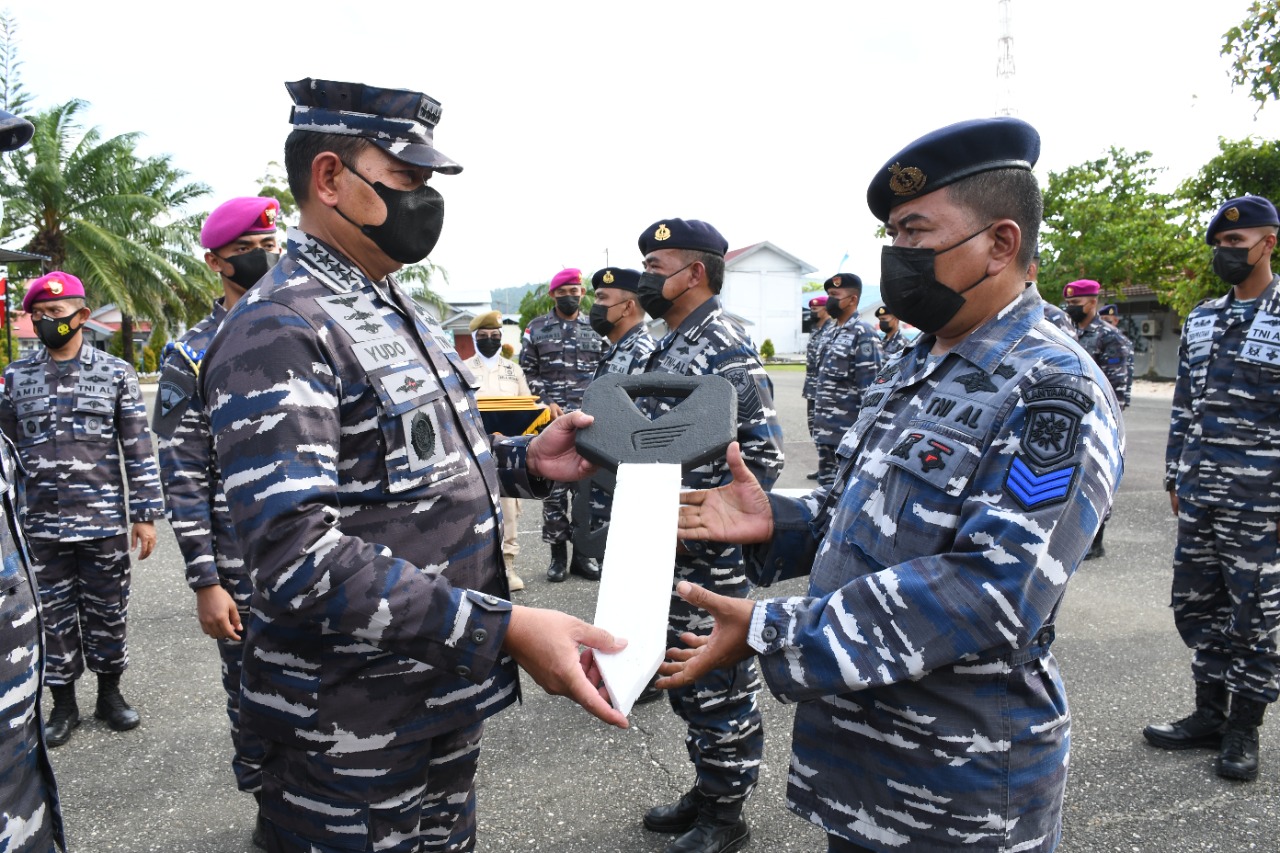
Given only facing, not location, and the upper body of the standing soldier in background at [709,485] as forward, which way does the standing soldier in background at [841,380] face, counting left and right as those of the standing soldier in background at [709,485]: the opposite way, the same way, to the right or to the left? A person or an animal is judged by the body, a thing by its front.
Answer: the same way

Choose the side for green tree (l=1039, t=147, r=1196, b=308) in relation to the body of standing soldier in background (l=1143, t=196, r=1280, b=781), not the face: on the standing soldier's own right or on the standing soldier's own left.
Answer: on the standing soldier's own right

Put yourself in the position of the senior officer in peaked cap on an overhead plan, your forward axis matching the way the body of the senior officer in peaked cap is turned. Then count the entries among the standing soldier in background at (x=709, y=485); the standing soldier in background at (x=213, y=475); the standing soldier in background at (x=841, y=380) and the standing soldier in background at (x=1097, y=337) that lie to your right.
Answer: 0

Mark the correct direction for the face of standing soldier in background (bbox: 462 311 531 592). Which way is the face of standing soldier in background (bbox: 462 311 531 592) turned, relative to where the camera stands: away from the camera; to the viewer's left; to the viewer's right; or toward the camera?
toward the camera

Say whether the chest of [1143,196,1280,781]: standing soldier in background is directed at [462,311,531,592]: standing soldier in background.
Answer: no

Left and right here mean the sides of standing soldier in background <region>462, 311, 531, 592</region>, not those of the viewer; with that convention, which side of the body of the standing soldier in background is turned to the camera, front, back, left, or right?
front

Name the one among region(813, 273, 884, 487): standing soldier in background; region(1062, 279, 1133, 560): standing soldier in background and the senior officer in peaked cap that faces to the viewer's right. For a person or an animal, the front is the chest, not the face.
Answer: the senior officer in peaked cap

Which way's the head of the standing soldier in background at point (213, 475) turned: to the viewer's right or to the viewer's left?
to the viewer's right

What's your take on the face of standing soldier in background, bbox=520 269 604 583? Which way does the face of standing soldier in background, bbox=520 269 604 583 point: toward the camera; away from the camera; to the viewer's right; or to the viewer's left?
toward the camera

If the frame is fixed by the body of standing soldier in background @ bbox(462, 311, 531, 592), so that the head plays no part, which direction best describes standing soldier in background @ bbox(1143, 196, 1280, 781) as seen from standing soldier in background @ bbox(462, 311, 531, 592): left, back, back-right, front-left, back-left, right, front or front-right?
front-left

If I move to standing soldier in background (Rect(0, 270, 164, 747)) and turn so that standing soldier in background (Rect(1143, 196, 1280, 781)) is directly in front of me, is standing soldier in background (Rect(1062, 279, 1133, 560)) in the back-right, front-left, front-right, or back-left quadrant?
front-left

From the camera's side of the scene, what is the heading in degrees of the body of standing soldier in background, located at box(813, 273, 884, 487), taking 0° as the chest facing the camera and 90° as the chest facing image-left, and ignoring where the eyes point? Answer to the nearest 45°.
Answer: approximately 45°

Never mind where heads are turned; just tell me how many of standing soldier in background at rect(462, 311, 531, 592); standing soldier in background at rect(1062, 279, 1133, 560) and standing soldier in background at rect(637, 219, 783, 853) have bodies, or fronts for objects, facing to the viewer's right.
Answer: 0

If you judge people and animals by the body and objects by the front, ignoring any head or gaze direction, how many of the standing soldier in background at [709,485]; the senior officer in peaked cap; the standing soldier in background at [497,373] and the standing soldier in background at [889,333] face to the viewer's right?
1

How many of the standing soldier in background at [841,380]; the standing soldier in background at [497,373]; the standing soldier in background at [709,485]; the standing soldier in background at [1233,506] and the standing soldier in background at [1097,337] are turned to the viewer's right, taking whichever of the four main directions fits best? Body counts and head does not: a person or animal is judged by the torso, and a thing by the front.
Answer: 0

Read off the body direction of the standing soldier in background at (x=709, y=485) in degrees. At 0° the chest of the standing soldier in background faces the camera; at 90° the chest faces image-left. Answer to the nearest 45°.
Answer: approximately 45°

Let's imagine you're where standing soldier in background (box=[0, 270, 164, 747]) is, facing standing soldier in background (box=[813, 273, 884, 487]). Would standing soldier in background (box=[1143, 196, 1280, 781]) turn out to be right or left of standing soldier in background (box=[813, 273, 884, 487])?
right

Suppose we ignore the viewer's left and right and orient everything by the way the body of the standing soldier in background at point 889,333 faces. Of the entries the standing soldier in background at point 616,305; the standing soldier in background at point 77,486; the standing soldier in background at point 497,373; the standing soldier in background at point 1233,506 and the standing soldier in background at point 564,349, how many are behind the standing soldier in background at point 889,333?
0

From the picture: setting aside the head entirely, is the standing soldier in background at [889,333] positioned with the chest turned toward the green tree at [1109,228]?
no

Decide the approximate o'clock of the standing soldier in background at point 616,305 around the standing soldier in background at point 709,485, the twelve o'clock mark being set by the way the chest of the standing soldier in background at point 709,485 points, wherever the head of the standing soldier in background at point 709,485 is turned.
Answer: the standing soldier in background at point 616,305 is roughly at 4 o'clock from the standing soldier in background at point 709,485.

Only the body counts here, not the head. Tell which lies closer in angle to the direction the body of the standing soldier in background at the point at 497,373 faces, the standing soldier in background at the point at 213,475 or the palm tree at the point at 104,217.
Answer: the standing soldier in background

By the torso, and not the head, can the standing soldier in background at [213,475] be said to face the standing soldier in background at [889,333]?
no
